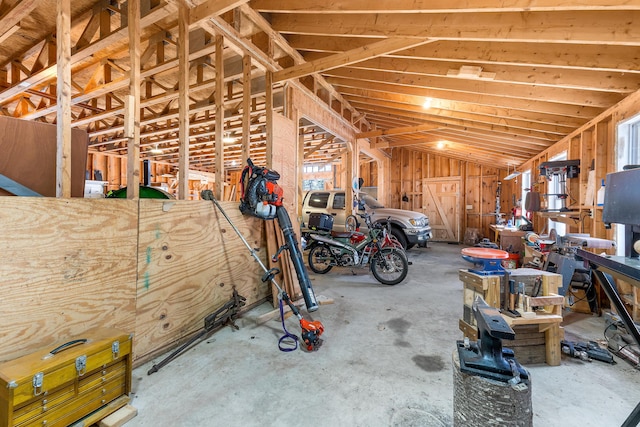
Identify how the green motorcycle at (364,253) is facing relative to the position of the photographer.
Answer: facing the viewer and to the right of the viewer

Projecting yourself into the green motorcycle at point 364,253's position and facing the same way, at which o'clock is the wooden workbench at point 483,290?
The wooden workbench is roughly at 1 o'clock from the green motorcycle.

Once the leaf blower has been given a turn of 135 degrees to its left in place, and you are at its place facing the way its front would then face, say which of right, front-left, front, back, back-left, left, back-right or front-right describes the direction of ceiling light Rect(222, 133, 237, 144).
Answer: front

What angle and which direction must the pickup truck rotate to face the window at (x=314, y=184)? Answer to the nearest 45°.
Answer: approximately 180°

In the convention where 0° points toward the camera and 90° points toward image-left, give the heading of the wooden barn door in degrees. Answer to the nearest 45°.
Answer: approximately 0°

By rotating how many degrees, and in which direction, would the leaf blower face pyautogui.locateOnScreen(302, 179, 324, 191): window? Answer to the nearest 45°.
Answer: approximately 135° to its left

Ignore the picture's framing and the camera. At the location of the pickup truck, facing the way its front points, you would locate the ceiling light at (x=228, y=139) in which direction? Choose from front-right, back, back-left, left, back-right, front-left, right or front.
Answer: back-right

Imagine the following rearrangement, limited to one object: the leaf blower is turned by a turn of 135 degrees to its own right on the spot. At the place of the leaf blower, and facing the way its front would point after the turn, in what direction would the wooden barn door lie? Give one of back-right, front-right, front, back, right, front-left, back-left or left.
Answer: back-right
